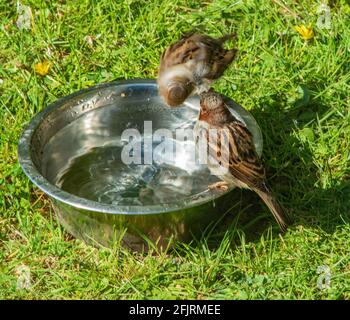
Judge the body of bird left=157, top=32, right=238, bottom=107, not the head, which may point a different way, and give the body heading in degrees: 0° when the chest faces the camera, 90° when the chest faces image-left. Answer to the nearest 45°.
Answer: approximately 45°

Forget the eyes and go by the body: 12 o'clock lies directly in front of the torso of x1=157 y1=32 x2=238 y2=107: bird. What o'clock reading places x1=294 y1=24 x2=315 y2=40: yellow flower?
The yellow flower is roughly at 6 o'clock from the bird.
